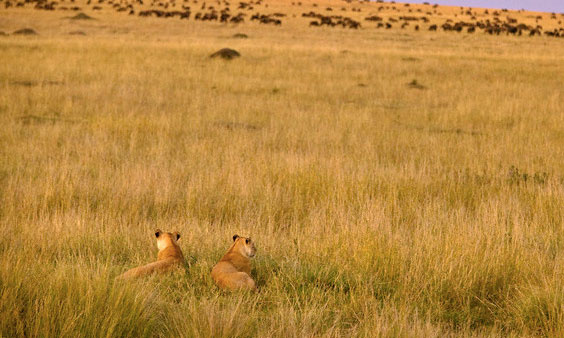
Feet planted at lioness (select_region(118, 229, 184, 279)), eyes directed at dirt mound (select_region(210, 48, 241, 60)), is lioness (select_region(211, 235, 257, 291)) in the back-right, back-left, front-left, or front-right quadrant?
back-right

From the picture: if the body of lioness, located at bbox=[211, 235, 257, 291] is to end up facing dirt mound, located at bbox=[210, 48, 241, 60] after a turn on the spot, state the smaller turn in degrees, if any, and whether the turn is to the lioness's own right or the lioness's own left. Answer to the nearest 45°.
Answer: approximately 45° to the lioness's own left

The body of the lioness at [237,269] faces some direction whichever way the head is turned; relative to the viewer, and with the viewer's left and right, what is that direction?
facing away from the viewer and to the right of the viewer
